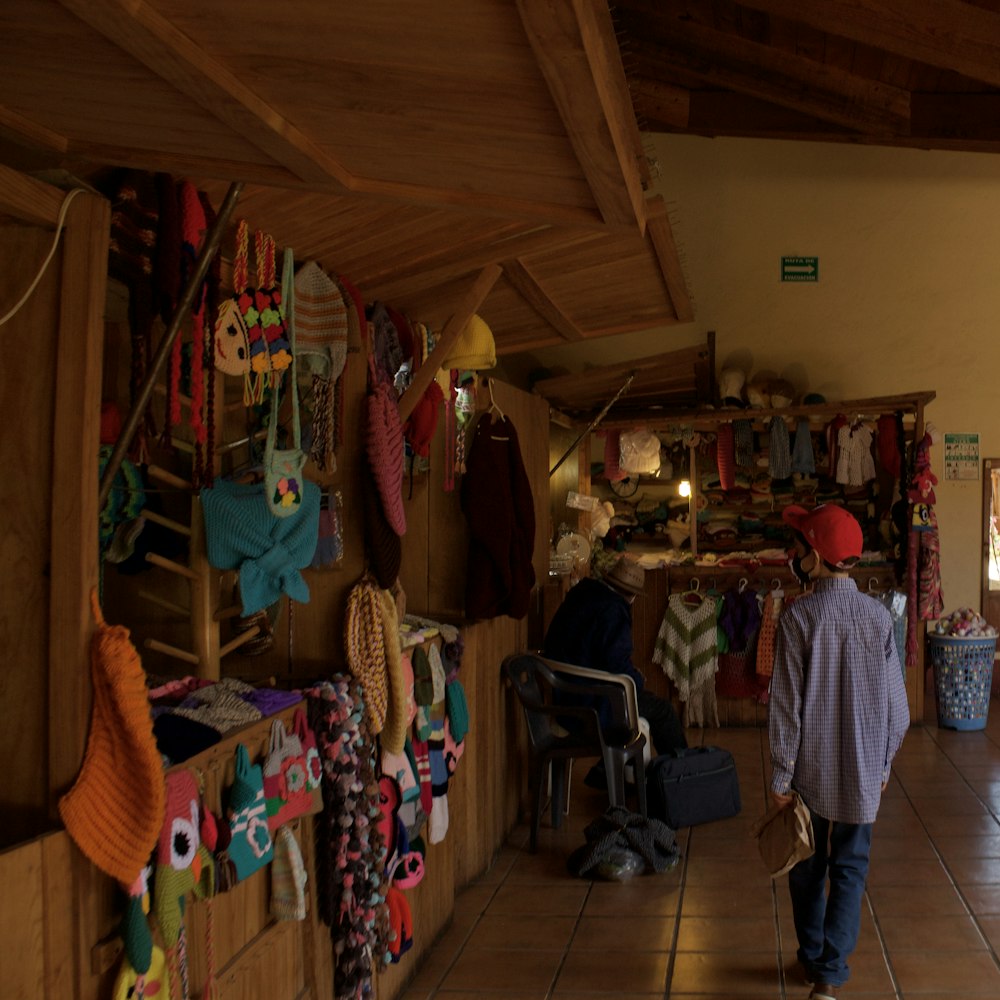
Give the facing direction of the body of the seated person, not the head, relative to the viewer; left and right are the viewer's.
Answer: facing away from the viewer and to the right of the viewer

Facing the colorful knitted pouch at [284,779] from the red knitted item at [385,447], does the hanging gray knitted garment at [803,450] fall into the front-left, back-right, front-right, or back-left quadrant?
back-left

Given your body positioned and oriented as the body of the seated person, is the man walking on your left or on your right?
on your right

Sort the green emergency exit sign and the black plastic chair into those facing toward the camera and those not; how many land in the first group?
1

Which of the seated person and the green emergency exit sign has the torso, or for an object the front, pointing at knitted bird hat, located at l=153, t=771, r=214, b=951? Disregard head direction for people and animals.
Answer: the green emergency exit sign

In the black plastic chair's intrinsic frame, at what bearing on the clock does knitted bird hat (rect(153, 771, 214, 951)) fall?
The knitted bird hat is roughly at 5 o'clock from the black plastic chair.

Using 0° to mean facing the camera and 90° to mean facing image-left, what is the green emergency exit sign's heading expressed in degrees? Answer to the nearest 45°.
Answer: approximately 0°

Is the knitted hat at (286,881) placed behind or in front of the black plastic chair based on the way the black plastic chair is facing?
behind

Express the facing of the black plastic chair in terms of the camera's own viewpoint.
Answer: facing away from the viewer and to the right of the viewer

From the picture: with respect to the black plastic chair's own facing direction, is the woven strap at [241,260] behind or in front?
behind
